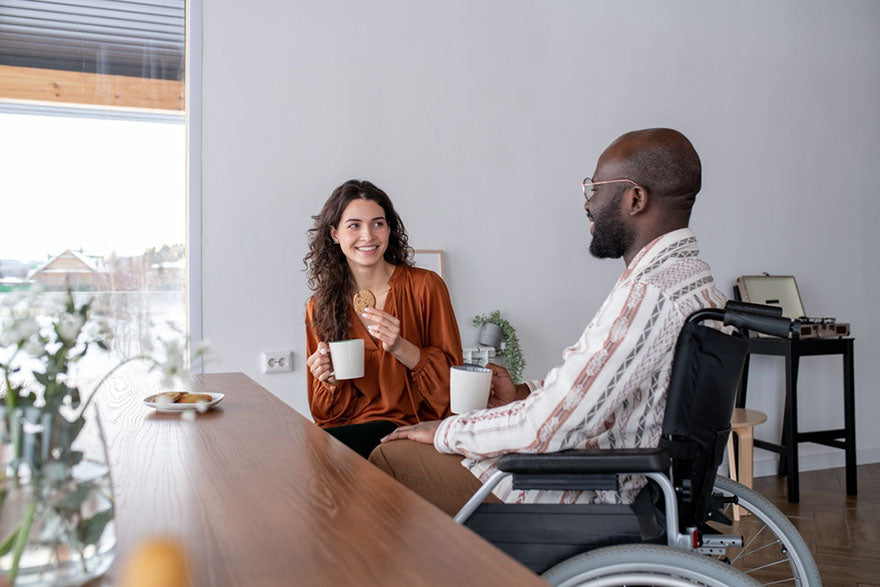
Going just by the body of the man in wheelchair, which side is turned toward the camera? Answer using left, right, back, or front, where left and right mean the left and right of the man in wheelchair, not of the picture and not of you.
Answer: left

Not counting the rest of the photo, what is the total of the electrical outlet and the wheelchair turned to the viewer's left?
1

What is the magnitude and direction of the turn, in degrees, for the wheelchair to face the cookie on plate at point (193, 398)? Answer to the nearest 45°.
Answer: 0° — it already faces it

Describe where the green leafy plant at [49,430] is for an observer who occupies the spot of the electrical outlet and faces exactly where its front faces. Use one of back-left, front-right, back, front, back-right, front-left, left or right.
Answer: front

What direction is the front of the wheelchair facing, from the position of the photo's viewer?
facing to the left of the viewer

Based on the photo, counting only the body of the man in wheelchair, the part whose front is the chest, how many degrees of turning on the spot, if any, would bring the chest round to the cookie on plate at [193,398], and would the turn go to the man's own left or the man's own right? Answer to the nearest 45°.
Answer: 0° — they already face it

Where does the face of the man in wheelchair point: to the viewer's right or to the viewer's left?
to the viewer's left

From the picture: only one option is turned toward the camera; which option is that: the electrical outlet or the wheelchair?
the electrical outlet

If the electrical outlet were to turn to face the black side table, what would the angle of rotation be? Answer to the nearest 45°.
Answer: approximately 90° to its left

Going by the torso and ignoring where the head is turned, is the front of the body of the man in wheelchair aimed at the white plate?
yes

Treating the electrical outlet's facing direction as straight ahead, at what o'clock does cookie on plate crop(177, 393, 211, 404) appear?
The cookie on plate is roughly at 12 o'clock from the electrical outlet.

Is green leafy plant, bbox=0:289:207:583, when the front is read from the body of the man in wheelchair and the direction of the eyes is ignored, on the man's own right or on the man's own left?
on the man's own left

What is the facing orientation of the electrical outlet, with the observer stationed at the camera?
facing the viewer

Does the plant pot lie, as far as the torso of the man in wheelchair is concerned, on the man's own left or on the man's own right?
on the man's own right

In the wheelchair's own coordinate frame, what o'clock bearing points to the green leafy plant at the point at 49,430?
The green leafy plant is roughly at 10 o'clock from the wheelchair.

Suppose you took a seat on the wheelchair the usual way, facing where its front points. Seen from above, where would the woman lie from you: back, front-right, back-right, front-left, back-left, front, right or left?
front-right

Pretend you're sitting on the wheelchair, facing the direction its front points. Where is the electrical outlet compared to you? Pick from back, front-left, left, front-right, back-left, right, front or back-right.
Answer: front-right

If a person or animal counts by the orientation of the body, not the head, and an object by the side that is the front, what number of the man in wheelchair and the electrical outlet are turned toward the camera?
1
